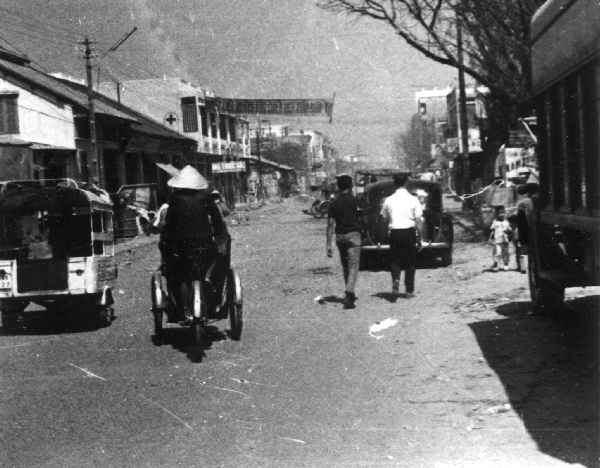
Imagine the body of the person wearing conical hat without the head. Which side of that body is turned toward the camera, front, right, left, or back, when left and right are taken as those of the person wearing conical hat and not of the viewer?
back

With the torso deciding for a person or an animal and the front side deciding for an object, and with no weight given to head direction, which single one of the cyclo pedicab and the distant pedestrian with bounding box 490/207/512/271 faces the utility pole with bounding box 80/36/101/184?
the cyclo pedicab

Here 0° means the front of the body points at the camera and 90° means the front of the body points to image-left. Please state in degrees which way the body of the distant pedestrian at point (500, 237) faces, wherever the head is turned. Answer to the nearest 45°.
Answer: approximately 0°

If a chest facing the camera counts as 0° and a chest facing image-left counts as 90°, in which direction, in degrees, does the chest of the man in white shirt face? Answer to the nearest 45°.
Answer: approximately 180°

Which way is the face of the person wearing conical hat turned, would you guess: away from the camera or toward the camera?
away from the camera

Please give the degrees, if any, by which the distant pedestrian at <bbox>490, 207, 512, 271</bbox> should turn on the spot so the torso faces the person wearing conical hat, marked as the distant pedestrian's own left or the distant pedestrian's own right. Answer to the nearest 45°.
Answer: approximately 45° to the distant pedestrian's own right

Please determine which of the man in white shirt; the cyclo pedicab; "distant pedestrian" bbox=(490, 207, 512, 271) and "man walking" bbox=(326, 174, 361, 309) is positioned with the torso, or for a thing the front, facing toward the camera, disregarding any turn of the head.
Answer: the distant pedestrian

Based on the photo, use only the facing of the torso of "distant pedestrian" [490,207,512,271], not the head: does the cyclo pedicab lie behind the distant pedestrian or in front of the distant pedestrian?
in front

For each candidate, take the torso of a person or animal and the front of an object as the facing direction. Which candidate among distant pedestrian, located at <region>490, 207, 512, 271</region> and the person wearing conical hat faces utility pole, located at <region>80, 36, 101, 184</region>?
the person wearing conical hat

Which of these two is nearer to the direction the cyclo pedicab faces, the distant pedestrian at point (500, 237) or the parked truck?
the distant pedestrian

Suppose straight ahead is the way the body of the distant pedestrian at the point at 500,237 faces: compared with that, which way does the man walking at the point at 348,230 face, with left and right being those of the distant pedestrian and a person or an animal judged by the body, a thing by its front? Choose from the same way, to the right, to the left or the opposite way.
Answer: the opposite way

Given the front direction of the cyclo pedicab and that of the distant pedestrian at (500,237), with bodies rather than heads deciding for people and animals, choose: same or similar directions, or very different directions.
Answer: very different directions

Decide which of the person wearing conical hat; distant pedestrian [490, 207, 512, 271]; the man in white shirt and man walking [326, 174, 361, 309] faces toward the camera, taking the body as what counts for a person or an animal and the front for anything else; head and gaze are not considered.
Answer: the distant pedestrian
